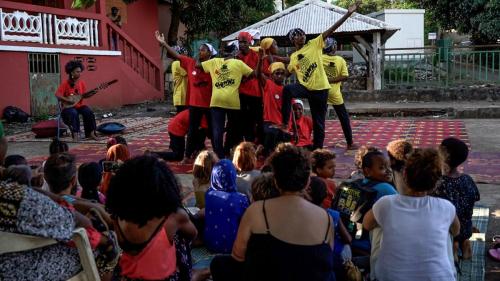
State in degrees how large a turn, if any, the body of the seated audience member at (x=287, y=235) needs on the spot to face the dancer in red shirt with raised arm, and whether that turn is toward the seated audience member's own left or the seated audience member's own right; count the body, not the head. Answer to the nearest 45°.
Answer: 0° — they already face them

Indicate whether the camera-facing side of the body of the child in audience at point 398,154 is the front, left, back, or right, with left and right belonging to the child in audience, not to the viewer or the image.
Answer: back

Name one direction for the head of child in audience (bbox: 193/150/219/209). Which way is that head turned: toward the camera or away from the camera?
away from the camera

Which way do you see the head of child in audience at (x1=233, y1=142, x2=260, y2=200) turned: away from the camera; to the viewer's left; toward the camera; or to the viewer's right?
away from the camera

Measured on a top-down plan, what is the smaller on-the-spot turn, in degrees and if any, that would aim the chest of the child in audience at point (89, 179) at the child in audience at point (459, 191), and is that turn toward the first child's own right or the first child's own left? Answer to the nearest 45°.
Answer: approximately 90° to the first child's own right

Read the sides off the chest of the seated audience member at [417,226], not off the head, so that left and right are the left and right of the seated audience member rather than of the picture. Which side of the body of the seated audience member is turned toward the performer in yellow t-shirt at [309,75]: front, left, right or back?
front

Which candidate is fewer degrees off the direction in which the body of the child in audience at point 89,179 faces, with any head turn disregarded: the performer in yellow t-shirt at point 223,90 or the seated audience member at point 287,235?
the performer in yellow t-shirt

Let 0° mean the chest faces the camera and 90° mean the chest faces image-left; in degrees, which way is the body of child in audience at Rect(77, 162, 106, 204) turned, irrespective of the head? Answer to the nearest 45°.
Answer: approximately 180°

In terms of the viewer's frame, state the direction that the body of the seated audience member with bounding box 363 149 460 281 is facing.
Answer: away from the camera

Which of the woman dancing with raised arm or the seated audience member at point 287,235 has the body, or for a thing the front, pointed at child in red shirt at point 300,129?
the seated audience member

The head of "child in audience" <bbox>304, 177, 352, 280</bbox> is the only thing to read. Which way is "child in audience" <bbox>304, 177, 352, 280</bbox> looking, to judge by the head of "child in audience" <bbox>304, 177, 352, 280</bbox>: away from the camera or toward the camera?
away from the camera

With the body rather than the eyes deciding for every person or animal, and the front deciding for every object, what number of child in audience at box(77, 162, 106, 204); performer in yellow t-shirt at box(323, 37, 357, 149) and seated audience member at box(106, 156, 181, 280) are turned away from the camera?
2

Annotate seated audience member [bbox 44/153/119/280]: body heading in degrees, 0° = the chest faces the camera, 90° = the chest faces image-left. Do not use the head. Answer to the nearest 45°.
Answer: approximately 225°

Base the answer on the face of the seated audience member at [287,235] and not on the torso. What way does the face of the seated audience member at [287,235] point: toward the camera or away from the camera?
away from the camera

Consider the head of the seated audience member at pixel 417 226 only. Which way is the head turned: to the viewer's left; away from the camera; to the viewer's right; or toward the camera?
away from the camera
